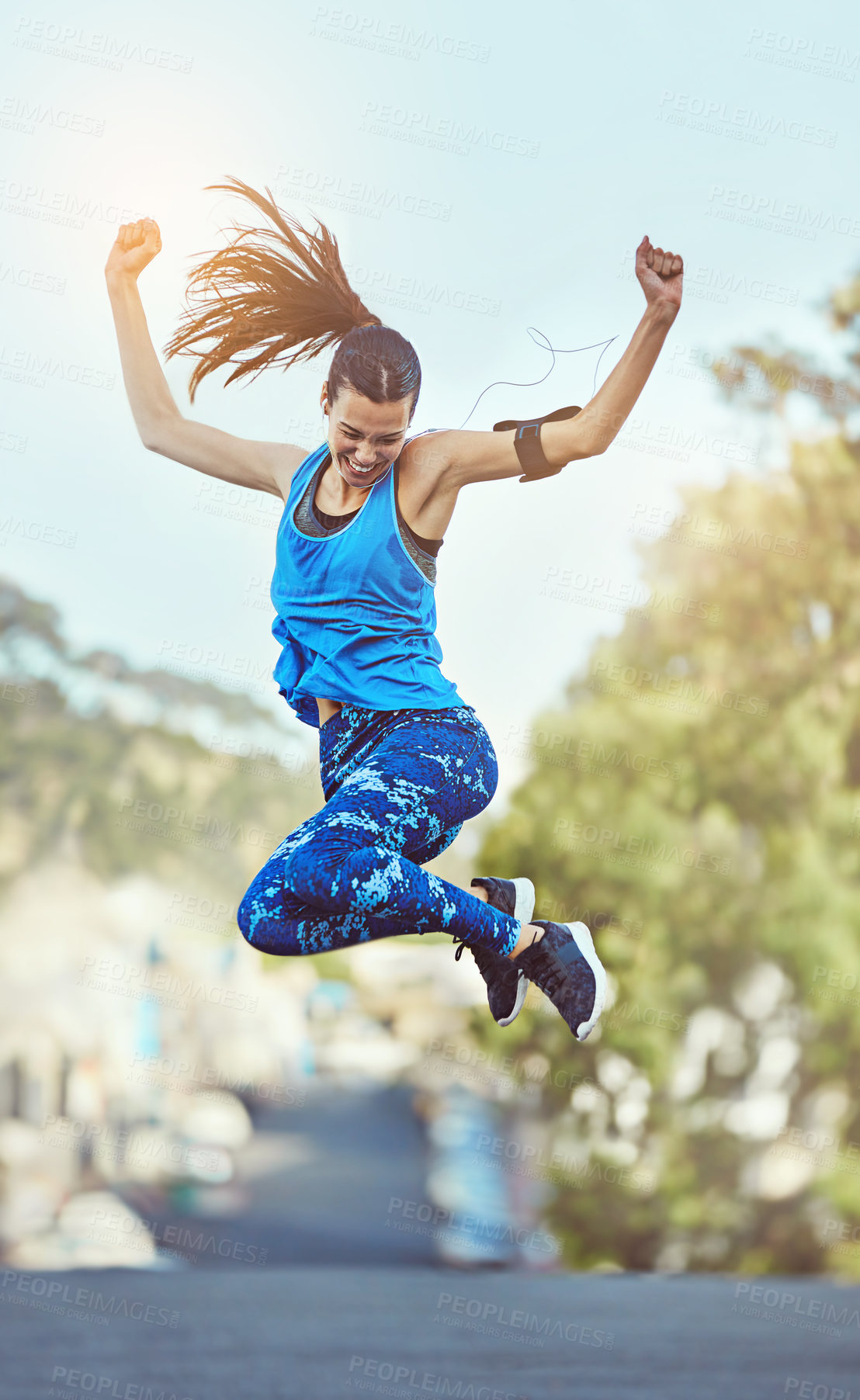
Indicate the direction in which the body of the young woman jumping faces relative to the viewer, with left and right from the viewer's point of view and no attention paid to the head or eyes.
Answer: facing the viewer and to the left of the viewer
